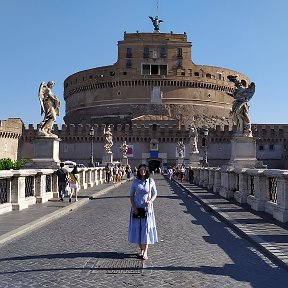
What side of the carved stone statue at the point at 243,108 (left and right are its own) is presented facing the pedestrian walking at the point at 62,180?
front

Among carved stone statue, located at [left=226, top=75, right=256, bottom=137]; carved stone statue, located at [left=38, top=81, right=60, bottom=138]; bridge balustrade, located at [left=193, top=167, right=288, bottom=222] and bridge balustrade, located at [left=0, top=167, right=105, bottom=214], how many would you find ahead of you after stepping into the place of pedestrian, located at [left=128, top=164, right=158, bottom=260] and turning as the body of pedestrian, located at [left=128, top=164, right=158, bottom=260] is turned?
0

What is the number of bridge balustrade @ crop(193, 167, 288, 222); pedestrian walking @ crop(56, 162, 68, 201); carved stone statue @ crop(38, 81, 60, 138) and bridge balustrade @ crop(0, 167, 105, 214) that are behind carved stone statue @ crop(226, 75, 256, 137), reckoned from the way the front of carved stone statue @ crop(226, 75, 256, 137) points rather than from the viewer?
0

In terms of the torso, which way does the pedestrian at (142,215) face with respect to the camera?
toward the camera

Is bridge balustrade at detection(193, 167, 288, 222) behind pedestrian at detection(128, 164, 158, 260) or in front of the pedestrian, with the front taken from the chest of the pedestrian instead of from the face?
behind

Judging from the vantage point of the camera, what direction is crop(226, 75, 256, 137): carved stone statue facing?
facing the viewer and to the left of the viewer

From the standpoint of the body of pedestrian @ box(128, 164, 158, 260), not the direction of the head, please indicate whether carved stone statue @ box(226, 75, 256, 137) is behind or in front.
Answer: behind
